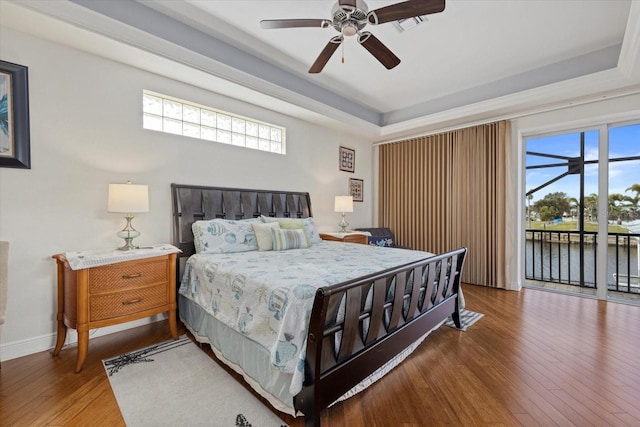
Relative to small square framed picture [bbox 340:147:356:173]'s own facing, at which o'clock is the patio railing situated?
The patio railing is roughly at 11 o'clock from the small square framed picture.

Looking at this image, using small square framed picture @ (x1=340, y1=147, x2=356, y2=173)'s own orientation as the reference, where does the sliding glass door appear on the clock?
The sliding glass door is roughly at 11 o'clock from the small square framed picture.

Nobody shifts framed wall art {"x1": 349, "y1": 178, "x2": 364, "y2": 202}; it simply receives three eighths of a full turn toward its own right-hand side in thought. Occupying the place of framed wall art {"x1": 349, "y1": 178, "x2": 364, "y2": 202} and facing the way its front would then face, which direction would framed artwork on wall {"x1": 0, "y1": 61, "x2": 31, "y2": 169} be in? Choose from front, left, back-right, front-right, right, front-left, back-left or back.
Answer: front-left

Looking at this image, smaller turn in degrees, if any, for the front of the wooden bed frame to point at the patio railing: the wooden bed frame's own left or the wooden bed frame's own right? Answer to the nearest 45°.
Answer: approximately 90° to the wooden bed frame's own left

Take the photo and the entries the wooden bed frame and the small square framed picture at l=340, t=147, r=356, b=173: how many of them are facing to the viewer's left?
0

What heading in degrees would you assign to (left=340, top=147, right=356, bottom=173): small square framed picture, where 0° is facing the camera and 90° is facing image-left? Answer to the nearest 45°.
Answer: approximately 315°

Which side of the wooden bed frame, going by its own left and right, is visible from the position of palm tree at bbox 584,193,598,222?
left

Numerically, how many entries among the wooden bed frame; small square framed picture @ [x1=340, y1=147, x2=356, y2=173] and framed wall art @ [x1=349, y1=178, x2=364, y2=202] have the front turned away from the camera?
0

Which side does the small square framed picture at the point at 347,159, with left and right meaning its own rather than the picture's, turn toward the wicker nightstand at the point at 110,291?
right

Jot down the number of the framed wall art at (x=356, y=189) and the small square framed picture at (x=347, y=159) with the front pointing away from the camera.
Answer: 0

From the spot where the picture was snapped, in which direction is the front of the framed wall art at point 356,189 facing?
facing the viewer and to the right of the viewer
